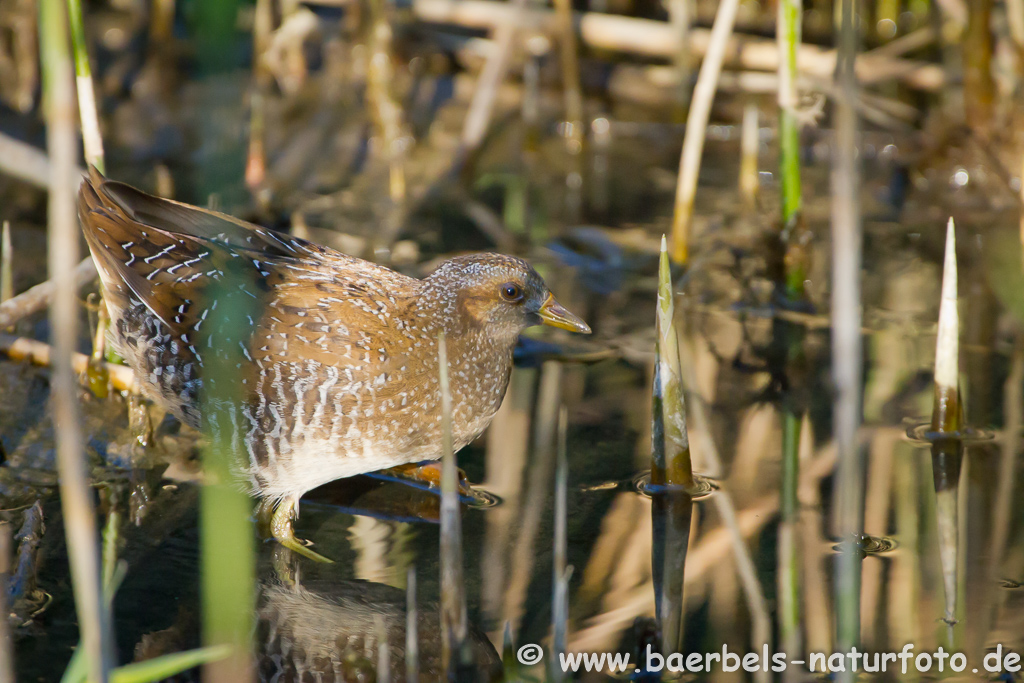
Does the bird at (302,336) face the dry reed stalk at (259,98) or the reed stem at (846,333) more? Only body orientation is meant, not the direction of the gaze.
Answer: the reed stem

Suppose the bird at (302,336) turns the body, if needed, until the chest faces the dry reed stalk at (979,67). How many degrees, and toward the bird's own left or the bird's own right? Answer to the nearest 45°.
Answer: approximately 45° to the bird's own left

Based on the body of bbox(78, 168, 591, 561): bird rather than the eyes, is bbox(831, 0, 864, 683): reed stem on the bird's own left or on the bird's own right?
on the bird's own right

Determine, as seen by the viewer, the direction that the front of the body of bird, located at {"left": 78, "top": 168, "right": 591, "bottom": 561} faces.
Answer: to the viewer's right

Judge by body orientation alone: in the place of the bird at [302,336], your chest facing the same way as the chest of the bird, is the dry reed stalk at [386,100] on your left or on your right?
on your left

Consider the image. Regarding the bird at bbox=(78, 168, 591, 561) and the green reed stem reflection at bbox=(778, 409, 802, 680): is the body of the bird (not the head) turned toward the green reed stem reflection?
yes

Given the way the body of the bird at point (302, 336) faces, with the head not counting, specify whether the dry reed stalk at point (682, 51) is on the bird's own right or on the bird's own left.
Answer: on the bird's own left

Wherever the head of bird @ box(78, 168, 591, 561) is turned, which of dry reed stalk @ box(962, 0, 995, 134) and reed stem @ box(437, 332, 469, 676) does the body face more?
the dry reed stalk
